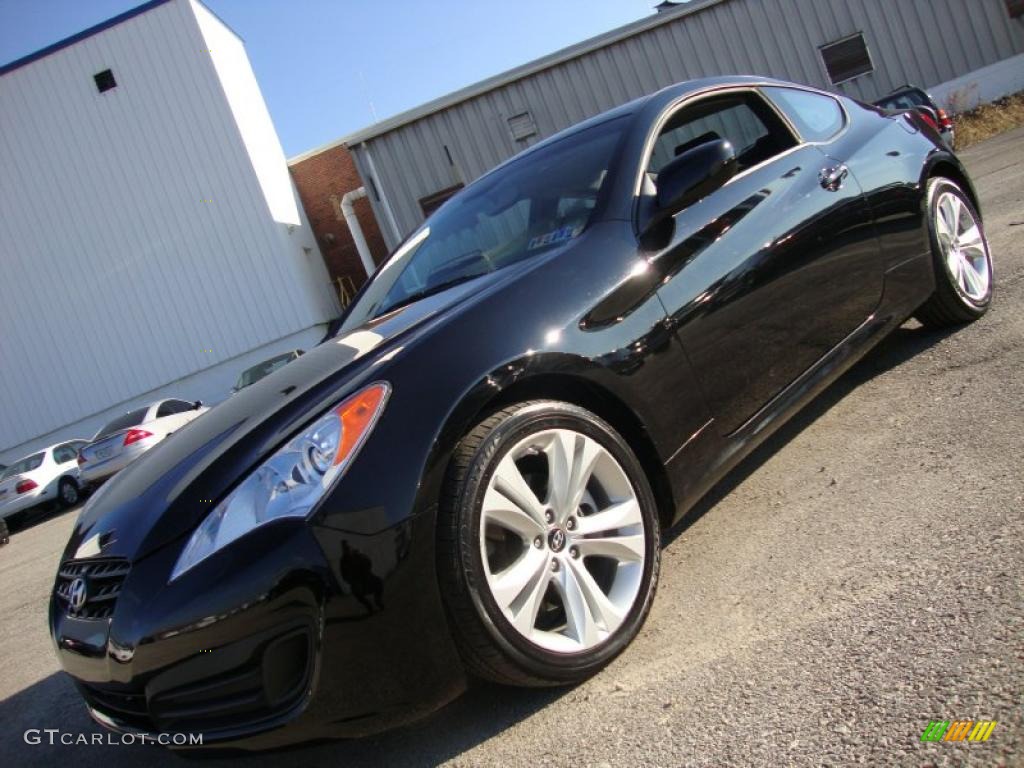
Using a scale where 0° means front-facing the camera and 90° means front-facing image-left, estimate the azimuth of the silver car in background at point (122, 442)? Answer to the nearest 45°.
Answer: approximately 225°

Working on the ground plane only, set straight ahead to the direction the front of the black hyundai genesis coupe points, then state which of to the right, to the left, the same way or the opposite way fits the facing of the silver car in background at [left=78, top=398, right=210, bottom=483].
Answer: the opposite way

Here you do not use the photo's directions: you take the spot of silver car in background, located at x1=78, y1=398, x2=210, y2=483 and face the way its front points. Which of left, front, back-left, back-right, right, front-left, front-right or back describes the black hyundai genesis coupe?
back-right

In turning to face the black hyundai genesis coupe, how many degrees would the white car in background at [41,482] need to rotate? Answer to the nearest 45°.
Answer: approximately 135° to its right

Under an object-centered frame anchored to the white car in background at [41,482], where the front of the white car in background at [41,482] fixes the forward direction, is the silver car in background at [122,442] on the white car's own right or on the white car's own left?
on the white car's own right

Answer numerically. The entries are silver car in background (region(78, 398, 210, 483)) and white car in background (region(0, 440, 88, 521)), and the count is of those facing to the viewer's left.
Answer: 0

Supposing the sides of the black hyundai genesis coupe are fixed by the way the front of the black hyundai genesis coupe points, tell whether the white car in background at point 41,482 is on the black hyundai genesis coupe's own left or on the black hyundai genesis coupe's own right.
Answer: on the black hyundai genesis coupe's own right

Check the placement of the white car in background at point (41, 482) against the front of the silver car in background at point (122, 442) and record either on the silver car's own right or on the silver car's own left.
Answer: on the silver car's own left

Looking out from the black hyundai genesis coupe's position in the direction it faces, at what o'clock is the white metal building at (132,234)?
The white metal building is roughly at 4 o'clock from the black hyundai genesis coupe.

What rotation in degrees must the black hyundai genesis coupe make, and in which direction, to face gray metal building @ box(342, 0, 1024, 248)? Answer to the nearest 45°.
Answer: approximately 135° to its right

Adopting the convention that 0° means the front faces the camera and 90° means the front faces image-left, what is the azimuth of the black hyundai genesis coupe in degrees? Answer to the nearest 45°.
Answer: approximately 45°
